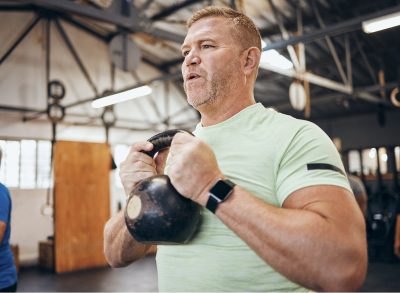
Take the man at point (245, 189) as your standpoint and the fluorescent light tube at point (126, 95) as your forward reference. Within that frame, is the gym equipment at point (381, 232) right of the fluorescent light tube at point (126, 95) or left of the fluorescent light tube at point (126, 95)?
right

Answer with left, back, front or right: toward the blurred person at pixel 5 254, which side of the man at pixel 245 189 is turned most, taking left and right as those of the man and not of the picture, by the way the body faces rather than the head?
right

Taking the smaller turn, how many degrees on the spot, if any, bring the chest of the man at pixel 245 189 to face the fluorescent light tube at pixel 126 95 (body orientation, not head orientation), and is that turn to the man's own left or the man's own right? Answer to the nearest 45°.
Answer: approximately 135° to the man's own right

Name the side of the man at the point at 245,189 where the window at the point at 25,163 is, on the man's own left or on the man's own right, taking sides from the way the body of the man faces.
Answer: on the man's own right

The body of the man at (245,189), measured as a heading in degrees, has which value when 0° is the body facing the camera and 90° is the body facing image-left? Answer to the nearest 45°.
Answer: approximately 45°

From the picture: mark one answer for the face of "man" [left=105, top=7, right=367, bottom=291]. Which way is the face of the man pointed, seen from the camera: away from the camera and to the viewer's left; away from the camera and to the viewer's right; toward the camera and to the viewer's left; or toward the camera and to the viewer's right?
toward the camera and to the viewer's left

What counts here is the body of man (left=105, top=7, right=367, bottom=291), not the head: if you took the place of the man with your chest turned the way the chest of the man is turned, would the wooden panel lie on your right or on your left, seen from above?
on your right

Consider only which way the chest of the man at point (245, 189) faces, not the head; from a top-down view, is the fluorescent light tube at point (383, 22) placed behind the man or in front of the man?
behind
